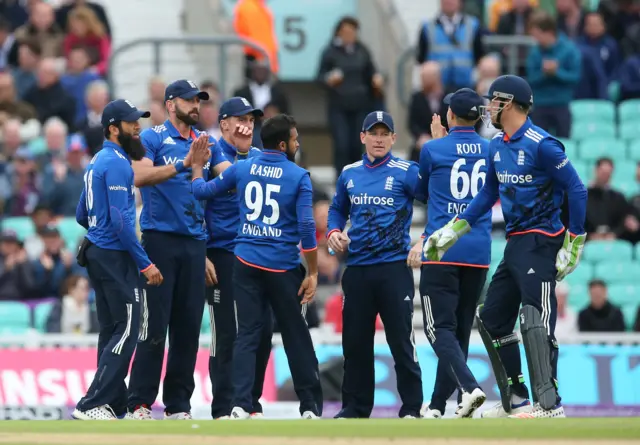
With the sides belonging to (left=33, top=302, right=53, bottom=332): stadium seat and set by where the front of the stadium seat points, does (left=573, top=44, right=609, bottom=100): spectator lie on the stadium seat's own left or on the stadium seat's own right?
on the stadium seat's own left

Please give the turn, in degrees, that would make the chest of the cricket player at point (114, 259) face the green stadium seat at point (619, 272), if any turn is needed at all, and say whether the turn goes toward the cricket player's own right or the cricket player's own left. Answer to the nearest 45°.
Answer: approximately 45° to the cricket player's own left

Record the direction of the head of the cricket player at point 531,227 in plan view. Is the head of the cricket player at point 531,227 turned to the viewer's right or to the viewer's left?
to the viewer's left

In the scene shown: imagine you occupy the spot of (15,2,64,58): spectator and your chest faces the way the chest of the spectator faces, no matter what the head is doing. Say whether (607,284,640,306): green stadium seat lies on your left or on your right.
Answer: on your left

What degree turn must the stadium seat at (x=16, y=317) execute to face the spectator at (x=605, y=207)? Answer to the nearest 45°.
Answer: approximately 90° to its left

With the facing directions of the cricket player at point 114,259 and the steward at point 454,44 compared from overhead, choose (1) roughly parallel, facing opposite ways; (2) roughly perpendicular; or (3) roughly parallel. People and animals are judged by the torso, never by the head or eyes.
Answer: roughly perpendicular

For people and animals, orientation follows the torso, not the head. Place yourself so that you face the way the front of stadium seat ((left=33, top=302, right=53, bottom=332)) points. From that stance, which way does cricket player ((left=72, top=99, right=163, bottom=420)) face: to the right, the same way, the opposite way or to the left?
to the left

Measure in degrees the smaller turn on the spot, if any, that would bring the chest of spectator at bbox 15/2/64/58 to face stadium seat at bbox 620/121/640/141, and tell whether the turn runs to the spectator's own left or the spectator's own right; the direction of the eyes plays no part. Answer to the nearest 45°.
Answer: approximately 90° to the spectator's own left

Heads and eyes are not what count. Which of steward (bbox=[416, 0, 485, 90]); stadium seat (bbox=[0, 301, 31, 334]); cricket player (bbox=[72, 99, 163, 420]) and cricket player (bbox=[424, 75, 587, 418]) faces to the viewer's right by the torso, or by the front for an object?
cricket player (bbox=[72, 99, 163, 420])
